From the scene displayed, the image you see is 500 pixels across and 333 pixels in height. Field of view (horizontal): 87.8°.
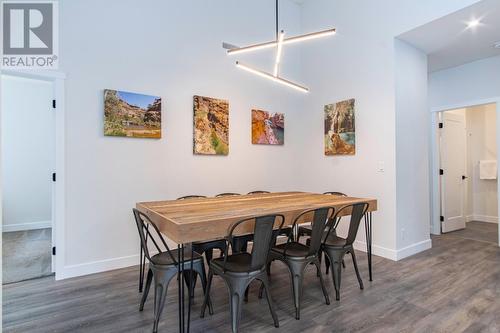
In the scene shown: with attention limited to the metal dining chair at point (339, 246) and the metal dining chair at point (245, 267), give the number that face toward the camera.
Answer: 0

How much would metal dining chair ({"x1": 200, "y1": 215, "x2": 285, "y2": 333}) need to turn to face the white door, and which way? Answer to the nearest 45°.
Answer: approximately 90° to its right

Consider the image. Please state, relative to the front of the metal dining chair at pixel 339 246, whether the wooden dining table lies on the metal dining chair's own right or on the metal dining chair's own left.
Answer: on the metal dining chair's own left

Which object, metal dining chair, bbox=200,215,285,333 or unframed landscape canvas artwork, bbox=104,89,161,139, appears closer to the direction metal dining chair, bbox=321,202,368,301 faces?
the unframed landscape canvas artwork

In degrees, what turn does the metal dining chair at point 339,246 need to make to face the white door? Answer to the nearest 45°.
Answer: approximately 90° to its right

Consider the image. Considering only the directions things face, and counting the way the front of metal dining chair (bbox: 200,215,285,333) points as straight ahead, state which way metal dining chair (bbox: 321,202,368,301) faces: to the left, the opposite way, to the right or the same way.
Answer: the same way

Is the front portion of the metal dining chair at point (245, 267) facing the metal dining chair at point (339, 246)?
no

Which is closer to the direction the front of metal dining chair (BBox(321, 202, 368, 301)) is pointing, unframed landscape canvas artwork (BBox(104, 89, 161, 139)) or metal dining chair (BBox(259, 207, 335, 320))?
the unframed landscape canvas artwork

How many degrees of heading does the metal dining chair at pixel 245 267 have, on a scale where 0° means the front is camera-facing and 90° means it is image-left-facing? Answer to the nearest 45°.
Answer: approximately 135°

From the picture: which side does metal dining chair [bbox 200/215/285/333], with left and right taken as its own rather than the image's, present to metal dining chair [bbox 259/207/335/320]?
right

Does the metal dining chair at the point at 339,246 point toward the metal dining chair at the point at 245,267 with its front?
no

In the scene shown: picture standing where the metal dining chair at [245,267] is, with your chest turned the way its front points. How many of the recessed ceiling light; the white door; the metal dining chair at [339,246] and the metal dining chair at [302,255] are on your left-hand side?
0

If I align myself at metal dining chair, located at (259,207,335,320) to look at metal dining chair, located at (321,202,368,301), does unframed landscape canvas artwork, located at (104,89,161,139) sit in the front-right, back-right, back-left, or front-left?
back-left

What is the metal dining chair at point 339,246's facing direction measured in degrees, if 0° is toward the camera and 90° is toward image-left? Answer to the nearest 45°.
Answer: approximately 135°

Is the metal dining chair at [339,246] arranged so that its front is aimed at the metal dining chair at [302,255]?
no
